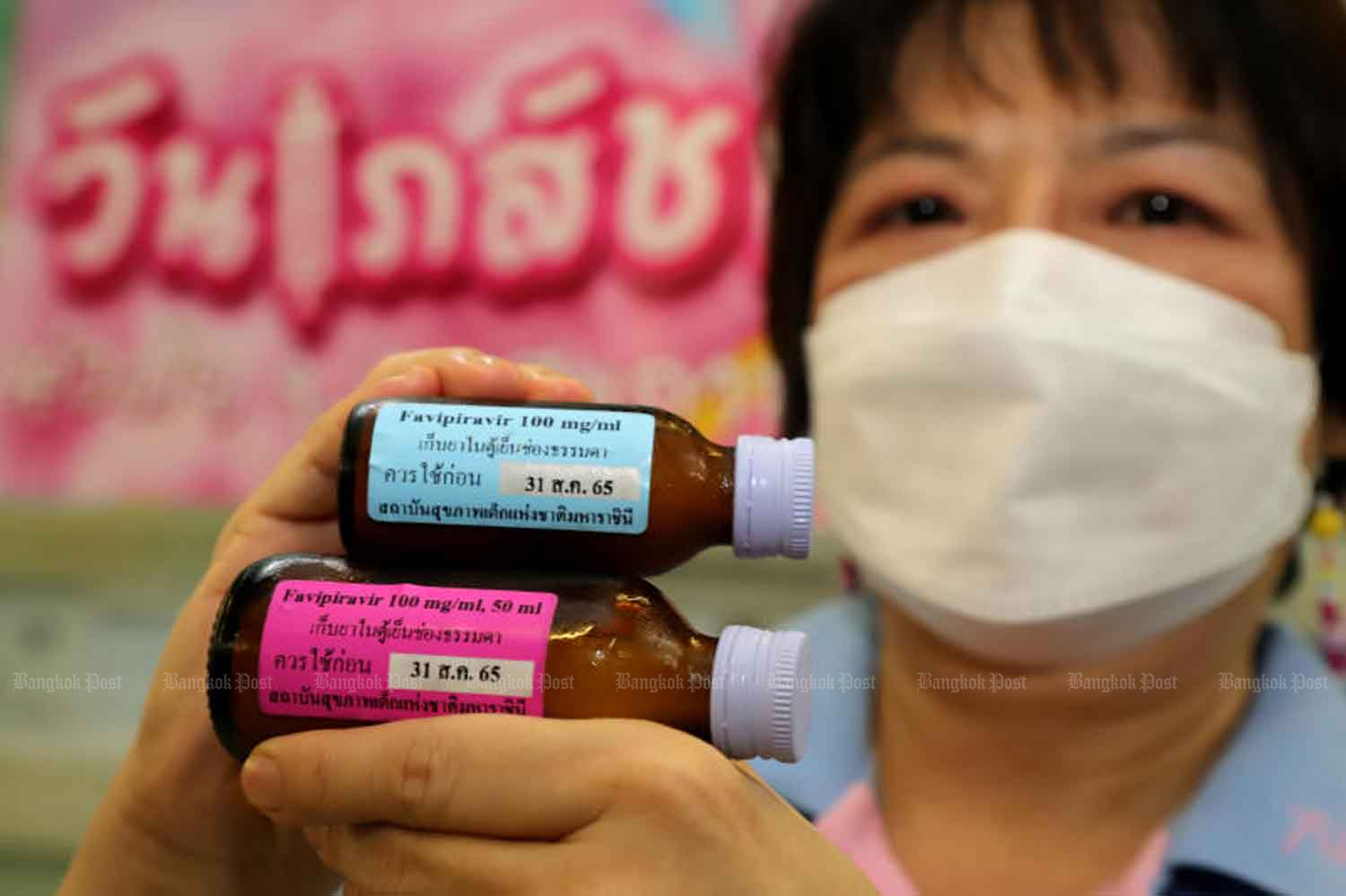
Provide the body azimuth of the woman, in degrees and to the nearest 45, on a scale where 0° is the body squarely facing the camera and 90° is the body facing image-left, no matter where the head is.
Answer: approximately 0°
